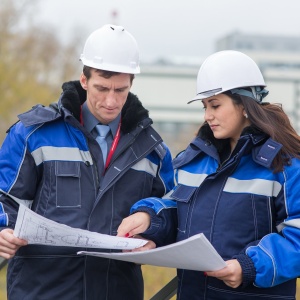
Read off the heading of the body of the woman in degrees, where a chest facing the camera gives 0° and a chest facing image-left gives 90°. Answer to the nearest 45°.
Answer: approximately 45°

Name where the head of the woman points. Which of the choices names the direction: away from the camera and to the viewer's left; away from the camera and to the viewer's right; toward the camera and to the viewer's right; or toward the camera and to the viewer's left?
toward the camera and to the viewer's left

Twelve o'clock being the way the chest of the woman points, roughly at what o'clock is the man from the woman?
The man is roughly at 2 o'clock from the woman.
